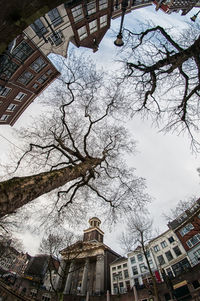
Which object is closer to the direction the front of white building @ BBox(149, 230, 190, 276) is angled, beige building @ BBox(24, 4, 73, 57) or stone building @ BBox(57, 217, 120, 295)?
the beige building

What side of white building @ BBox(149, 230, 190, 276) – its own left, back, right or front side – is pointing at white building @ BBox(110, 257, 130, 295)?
right

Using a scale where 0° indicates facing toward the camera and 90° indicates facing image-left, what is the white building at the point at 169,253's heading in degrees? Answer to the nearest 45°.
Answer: approximately 0°

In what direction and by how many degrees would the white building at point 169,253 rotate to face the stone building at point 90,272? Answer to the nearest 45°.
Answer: approximately 90° to its right

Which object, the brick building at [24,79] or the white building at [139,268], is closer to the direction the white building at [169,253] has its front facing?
the brick building

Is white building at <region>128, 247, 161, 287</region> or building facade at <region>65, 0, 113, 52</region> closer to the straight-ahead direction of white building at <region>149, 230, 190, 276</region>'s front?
the building facade

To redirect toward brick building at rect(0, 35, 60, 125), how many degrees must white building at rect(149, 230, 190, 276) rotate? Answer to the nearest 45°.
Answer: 0° — it already faces it

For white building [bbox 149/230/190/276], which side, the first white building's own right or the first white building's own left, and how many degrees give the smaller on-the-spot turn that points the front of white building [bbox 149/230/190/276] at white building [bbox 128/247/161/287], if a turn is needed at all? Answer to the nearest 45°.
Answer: approximately 90° to the first white building's own right

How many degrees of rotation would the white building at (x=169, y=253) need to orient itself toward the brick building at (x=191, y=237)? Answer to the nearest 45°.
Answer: approximately 45° to its left

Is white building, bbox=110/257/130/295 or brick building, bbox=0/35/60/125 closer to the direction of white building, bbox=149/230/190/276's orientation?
the brick building

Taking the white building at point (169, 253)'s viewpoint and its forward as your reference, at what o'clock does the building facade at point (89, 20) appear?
The building facade is roughly at 12 o'clock from the white building.

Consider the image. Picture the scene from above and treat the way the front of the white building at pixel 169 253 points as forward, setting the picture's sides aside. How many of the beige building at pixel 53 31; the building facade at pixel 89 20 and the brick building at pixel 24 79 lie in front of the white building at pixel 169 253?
3
